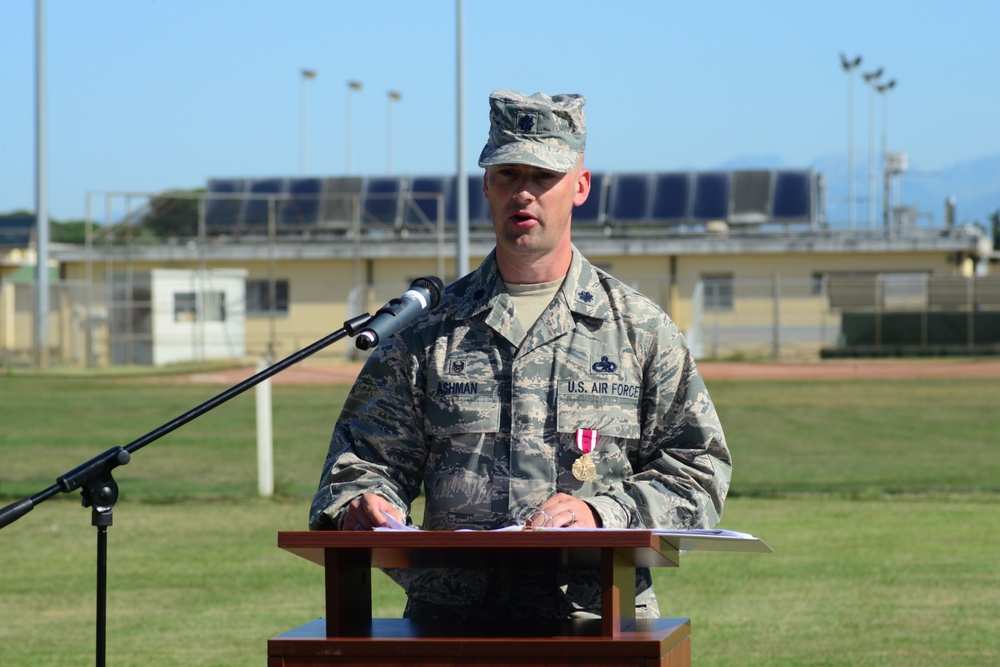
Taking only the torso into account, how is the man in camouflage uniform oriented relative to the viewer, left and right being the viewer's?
facing the viewer

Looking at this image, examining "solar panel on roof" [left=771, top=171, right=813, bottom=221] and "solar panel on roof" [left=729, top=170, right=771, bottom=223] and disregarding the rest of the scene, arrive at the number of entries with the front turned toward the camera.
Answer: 2

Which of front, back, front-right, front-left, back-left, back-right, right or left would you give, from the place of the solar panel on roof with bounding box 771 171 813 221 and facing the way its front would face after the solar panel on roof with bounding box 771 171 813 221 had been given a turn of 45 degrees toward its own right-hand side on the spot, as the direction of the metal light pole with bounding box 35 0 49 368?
front

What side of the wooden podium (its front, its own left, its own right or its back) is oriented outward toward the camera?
front

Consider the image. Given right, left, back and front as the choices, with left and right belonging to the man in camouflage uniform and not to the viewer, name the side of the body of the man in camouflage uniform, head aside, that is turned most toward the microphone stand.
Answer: right

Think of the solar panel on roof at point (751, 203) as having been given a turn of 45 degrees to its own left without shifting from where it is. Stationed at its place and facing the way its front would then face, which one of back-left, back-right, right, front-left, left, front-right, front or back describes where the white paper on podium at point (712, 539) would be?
front-right

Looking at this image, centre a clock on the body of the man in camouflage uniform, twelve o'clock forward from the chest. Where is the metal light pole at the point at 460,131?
The metal light pole is roughly at 6 o'clock from the man in camouflage uniform.

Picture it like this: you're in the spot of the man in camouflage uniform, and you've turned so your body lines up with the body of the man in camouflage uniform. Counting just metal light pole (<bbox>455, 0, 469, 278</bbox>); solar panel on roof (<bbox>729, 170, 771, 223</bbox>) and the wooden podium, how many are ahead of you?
1

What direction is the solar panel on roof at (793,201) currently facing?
toward the camera

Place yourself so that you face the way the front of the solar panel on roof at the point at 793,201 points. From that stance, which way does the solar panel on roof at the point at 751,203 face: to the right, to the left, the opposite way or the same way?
the same way

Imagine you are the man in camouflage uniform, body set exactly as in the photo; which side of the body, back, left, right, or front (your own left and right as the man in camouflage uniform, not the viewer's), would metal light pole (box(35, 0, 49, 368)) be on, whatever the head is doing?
back

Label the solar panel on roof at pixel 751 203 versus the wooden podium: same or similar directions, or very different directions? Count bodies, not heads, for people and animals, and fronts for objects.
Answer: same or similar directions

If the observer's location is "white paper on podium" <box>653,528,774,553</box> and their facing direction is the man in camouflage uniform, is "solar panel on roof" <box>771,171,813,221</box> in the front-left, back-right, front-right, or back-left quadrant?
front-right
